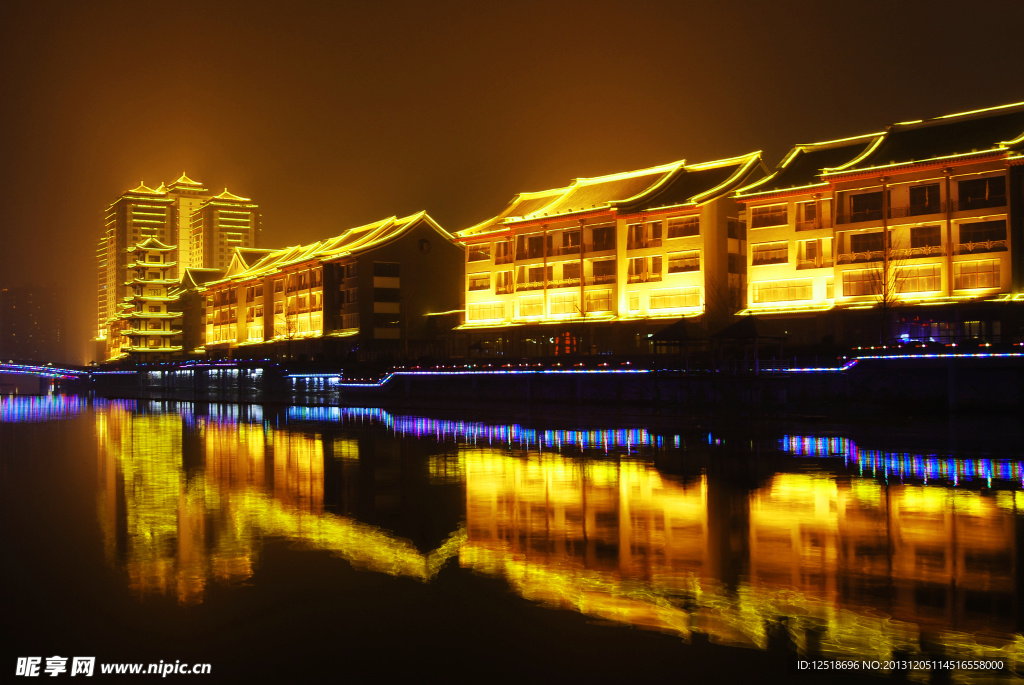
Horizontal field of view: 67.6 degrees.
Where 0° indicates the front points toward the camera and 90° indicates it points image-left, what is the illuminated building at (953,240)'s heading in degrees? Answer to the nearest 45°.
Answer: approximately 45°
